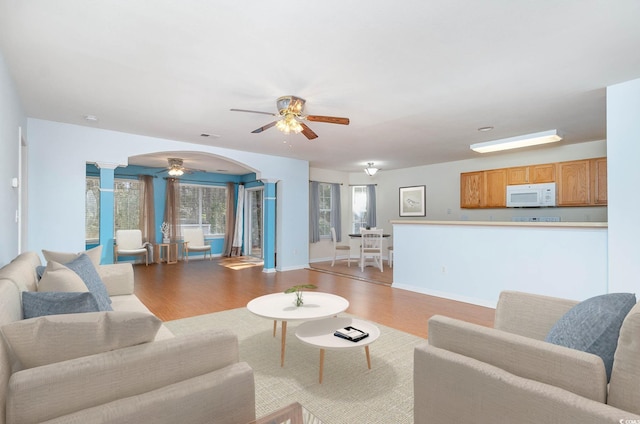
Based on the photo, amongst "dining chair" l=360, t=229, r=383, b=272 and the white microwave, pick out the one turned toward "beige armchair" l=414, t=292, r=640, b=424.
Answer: the white microwave

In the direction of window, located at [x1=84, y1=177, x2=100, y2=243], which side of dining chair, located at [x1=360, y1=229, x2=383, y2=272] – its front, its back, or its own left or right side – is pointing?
left

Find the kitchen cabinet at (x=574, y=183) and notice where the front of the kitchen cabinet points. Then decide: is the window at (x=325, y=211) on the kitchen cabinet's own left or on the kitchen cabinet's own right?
on the kitchen cabinet's own right

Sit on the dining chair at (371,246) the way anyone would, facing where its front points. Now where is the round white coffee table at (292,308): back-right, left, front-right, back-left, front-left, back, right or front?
back

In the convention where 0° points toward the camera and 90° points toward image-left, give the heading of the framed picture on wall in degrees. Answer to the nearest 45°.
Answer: approximately 0°

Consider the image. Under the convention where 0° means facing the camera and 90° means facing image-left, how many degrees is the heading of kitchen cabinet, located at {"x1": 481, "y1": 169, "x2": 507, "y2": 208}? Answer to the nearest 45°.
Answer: approximately 0°

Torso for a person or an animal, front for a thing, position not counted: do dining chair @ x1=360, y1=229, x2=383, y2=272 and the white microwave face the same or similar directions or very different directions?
very different directions

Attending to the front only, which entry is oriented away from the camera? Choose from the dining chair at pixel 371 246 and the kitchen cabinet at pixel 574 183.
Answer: the dining chair

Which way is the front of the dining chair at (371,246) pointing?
away from the camera

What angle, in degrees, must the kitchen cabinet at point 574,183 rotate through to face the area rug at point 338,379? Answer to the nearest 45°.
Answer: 0° — it already faces it

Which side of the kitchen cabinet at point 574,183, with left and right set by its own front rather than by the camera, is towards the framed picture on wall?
right
